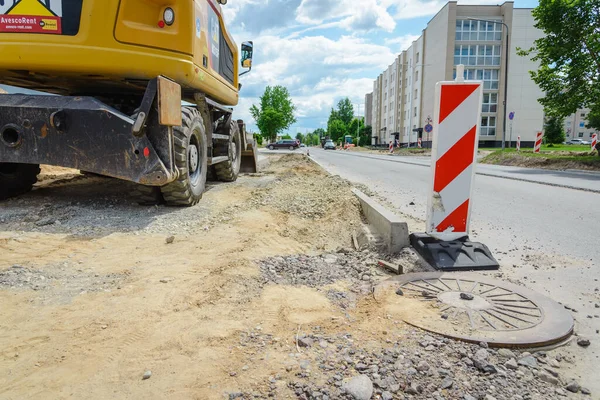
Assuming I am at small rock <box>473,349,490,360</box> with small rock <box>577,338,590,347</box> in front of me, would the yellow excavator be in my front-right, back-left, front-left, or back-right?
back-left

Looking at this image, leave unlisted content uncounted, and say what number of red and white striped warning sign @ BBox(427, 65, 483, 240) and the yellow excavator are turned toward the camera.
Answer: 1

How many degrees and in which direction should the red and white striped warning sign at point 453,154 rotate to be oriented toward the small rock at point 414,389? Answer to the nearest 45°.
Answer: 0° — it already faces it

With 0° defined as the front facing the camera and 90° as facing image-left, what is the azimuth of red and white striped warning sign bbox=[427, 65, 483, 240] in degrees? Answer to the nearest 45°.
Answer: approximately 0°

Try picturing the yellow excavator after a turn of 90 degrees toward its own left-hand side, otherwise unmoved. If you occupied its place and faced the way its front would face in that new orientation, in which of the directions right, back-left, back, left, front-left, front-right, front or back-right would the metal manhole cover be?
back

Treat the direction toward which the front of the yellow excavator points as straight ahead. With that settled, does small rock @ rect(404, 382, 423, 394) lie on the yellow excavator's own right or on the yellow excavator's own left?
on the yellow excavator's own right

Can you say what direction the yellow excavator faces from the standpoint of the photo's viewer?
facing away from the viewer and to the right of the viewer

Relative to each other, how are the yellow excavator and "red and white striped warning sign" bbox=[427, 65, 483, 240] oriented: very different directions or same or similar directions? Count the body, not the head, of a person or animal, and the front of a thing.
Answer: very different directions

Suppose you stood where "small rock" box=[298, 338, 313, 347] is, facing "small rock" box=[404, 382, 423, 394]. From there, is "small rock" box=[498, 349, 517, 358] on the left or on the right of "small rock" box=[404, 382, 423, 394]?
left

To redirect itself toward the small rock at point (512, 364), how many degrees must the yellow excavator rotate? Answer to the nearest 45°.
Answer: approximately 90° to its right
